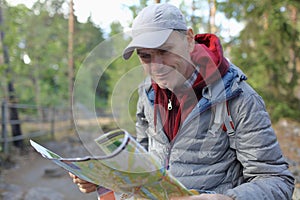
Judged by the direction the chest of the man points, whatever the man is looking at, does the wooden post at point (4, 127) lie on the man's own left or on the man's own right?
on the man's own right

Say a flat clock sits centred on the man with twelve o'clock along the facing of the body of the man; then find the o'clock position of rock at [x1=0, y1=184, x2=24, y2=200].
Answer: The rock is roughly at 3 o'clock from the man.

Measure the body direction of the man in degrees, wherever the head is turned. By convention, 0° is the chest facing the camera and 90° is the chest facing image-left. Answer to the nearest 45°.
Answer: approximately 45°

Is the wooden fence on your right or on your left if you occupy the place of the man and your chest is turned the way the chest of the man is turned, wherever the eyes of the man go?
on your right
